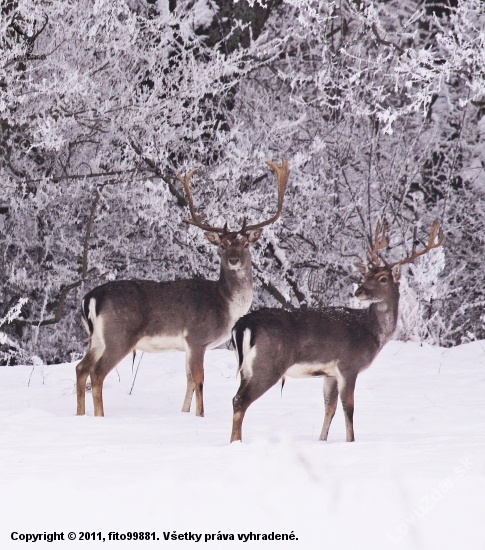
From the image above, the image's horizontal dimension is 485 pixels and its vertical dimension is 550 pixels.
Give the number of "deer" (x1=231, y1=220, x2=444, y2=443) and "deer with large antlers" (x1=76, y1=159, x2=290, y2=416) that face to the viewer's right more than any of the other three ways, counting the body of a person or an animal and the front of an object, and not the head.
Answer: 2

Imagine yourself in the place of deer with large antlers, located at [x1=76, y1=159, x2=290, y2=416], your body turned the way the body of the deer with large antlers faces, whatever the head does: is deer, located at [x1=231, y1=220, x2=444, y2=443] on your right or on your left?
on your right

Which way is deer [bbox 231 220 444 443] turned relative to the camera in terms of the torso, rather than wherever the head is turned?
to the viewer's right

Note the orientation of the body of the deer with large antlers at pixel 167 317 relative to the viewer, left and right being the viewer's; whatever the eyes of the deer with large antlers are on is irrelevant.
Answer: facing to the right of the viewer

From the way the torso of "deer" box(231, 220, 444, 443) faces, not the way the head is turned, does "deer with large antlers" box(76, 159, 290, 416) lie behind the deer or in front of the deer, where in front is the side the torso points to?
behind
